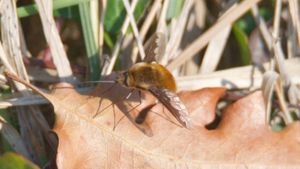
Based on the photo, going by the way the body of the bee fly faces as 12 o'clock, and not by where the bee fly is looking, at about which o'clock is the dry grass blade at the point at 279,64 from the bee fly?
The dry grass blade is roughly at 5 o'clock from the bee fly.

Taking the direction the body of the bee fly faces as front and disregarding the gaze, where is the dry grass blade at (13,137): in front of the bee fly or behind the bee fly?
in front

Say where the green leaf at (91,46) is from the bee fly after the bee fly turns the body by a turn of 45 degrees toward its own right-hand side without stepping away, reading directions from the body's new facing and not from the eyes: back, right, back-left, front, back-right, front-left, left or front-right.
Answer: front

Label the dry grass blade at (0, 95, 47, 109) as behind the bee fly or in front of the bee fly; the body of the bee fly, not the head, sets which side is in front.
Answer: in front

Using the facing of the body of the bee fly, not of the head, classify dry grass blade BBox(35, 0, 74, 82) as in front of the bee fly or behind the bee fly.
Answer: in front

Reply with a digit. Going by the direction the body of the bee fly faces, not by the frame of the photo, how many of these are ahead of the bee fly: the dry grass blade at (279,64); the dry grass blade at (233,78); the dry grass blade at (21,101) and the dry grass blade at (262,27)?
1

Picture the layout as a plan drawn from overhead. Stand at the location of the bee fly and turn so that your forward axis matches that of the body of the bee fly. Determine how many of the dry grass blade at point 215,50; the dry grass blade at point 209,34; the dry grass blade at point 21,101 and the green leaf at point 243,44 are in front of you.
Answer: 1

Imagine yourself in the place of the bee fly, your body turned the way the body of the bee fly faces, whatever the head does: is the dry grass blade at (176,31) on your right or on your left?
on your right

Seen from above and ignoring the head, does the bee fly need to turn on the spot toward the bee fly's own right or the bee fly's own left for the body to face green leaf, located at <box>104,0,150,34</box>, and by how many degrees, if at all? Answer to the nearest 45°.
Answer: approximately 90° to the bee fly's own right

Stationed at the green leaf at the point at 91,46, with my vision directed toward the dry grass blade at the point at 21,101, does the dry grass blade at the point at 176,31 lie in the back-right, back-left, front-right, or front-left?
back-left

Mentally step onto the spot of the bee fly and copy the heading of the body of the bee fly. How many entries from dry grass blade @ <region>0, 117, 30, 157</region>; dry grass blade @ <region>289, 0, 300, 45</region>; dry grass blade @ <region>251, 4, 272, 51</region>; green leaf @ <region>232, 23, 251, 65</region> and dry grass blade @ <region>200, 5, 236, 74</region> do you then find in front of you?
1

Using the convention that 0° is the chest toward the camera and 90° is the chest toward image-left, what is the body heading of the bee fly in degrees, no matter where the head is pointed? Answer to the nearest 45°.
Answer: approximately 90°
